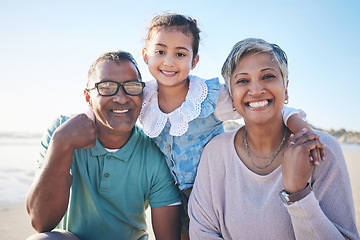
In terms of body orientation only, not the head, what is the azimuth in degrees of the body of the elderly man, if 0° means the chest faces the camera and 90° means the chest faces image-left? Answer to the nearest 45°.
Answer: approximately 0°

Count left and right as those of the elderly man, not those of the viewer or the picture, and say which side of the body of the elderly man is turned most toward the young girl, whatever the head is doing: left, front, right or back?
left

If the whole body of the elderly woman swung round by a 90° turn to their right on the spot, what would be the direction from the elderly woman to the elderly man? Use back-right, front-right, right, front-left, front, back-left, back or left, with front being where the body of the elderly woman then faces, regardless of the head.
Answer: front
